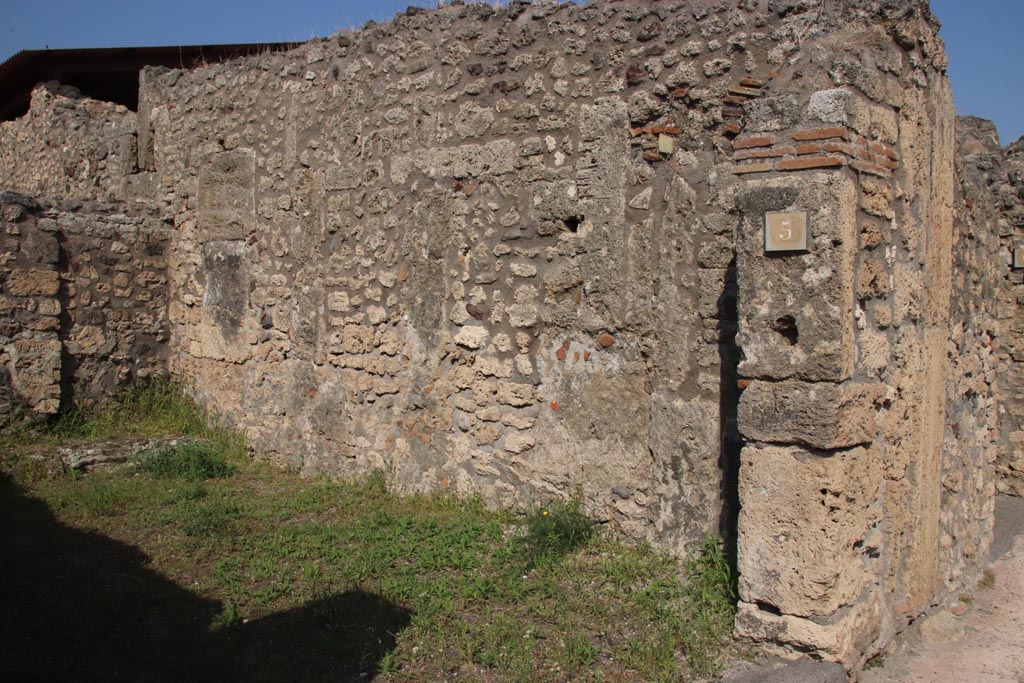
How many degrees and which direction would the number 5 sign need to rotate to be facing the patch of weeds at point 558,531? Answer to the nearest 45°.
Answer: approximately 135° to its right

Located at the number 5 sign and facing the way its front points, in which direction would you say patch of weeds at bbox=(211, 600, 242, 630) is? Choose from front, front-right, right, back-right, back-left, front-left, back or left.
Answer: right

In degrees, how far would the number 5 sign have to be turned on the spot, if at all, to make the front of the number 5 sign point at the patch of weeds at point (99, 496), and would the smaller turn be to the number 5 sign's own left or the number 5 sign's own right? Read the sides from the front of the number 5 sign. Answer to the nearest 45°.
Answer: approximately 90° to the number 5 sign's own right

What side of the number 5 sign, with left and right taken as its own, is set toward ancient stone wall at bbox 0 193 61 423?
right

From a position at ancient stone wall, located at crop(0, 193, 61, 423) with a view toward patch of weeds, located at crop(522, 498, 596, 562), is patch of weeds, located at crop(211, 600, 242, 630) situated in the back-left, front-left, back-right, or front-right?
front-right

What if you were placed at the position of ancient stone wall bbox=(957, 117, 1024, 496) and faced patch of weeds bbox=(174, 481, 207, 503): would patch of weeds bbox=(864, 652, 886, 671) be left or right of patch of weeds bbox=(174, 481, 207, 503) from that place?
left

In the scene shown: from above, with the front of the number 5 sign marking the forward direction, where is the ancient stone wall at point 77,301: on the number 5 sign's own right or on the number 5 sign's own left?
on the number 5 sign's own right

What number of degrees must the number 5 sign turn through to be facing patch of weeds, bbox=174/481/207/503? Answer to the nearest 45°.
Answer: approximately 90° to its right

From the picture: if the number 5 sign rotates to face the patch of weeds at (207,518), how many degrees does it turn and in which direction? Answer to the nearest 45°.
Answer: approximately 90° to its right

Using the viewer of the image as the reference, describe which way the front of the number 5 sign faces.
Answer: facing the viewer
